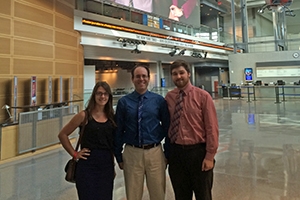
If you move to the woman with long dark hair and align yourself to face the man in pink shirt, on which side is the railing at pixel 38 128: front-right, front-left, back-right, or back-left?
back-left

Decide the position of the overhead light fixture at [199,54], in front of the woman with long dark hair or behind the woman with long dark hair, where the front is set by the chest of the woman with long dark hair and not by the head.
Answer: behind

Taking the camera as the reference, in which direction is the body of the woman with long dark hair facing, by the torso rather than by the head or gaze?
toward the camera

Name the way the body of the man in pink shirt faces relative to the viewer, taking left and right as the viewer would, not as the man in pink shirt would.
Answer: facing the viewer and to the left of the viewer

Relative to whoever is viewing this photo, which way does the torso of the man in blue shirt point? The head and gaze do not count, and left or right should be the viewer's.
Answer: facing the viewer

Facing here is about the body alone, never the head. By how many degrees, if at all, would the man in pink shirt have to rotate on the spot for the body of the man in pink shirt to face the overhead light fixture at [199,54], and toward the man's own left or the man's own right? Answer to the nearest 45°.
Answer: approximately 135° to the man's own right

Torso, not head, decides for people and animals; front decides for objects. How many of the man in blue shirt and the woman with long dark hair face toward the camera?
2

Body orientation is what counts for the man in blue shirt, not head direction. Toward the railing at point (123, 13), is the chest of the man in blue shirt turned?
no

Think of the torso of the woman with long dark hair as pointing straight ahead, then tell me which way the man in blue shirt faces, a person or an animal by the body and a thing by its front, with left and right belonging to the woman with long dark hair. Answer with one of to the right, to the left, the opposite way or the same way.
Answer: the same way

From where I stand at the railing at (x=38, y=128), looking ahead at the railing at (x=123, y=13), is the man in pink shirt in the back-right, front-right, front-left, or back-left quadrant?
back-right

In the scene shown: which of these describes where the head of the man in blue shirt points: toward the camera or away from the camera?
toward the camera

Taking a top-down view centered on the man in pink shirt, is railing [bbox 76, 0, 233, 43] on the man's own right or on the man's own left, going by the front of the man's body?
on the man's own right
